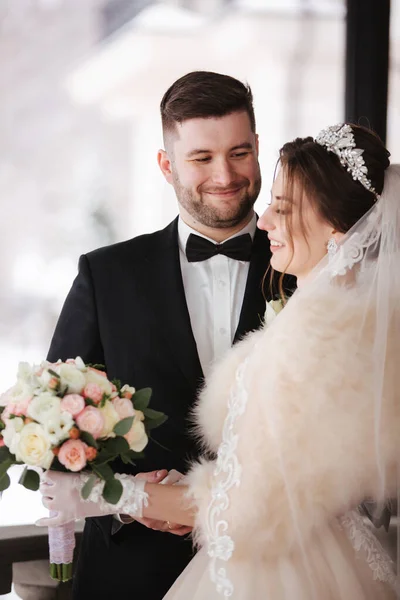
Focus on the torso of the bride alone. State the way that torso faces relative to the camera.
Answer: to the viewer's left

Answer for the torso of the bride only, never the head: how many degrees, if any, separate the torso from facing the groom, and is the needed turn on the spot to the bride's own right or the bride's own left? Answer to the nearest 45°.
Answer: approximately 45° to the bride's own right

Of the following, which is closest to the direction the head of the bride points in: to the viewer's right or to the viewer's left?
to the viewer's left
